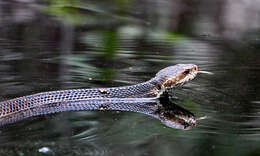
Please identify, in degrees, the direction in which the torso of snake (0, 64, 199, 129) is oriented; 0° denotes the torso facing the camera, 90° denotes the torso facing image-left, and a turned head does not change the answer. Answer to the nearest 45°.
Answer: approximately 270°
